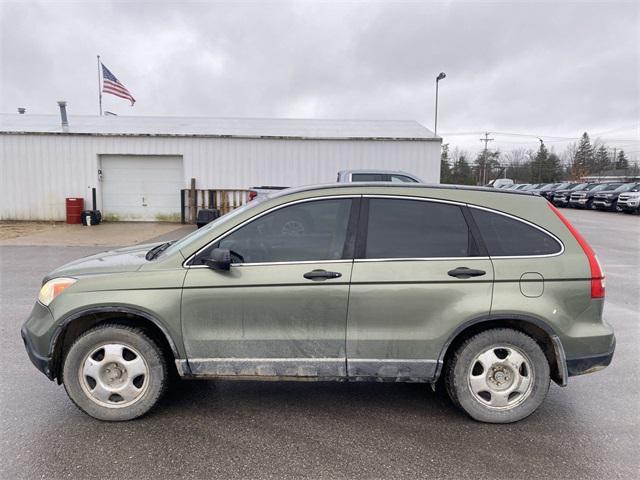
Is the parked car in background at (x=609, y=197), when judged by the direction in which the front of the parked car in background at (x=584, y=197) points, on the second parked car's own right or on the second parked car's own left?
on the second parked car's own left

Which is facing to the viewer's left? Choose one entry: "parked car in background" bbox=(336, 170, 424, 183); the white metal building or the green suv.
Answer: the green suv

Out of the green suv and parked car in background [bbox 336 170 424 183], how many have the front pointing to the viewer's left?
1

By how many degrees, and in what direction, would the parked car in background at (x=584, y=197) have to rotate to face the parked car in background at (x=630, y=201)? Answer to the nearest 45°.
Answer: approximately 90° to its left

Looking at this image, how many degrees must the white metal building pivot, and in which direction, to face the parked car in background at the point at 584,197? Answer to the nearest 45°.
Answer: approximately 90° to its left

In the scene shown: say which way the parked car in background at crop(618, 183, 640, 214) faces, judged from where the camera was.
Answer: facing the viewer and to the left of the viewer

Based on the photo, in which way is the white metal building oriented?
toward the camera

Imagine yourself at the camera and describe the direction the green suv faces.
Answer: facing to the left of the viewer

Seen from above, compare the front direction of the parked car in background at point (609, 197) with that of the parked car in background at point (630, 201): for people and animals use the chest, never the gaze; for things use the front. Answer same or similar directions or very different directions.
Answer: same or similar directions
